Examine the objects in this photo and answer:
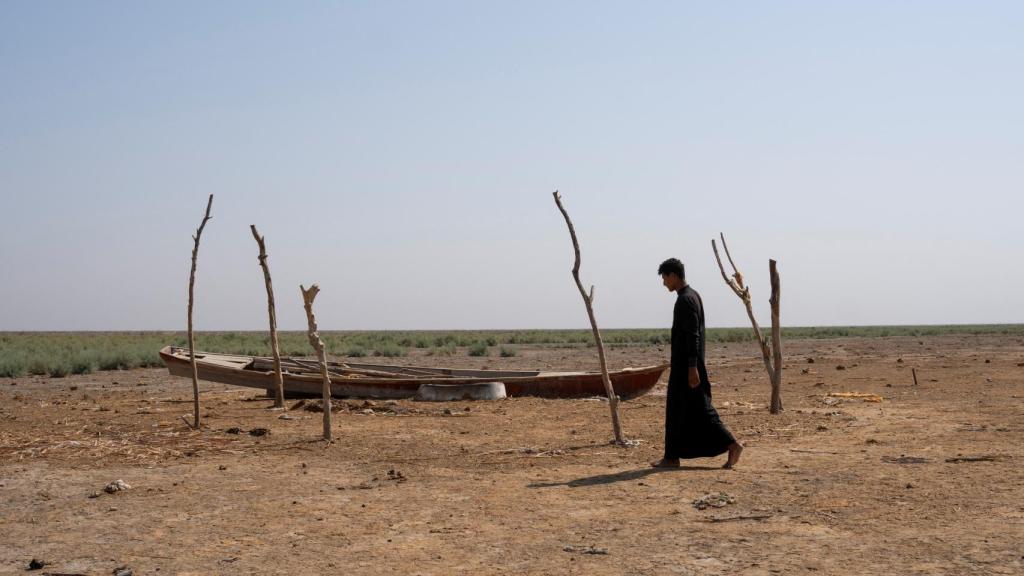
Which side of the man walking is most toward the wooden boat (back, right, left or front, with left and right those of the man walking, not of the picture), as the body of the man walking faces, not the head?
right

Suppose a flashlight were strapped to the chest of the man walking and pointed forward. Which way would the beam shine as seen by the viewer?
to the viewer's left

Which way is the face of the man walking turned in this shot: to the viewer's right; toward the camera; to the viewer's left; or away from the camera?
to the viewer's left

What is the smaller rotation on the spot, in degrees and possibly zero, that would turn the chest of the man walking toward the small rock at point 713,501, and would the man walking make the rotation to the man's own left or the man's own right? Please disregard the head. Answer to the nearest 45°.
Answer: approximately 90° to the man's own left

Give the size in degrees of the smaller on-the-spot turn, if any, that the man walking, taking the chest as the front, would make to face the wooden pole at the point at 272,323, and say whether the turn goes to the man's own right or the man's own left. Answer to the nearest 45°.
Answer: approximately 45° to the man's own right

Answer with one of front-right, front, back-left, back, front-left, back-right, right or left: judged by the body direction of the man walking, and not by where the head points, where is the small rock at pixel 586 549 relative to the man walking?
left

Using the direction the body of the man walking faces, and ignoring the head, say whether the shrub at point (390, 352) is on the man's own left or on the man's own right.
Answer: on the man's own right

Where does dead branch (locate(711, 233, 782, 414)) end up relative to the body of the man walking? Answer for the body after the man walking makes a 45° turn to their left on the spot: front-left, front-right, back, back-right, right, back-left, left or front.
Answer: back-right

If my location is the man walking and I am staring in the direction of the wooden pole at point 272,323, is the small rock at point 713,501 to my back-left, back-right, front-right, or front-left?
back-left

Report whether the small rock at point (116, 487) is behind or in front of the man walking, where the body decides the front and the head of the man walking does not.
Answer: in front
